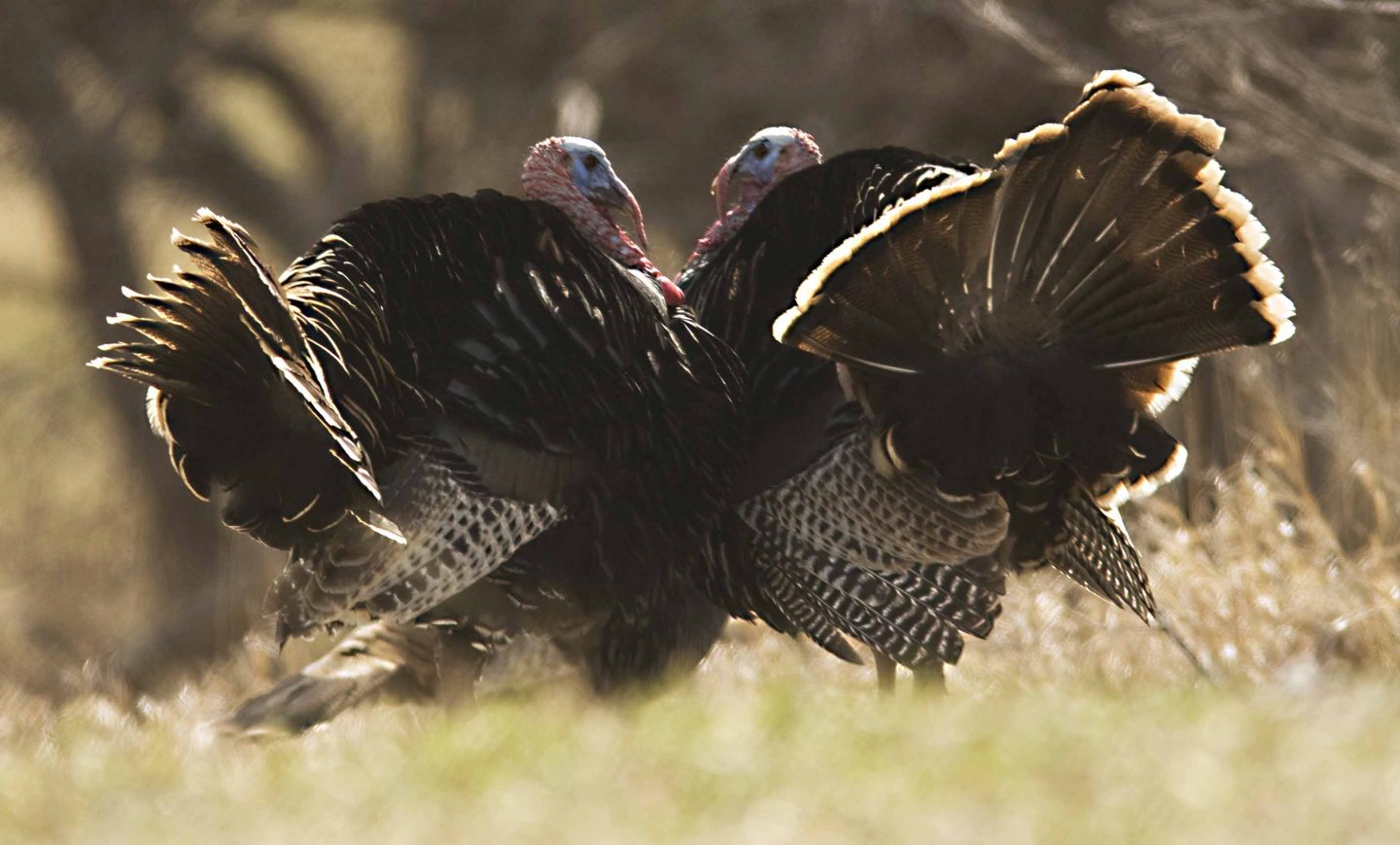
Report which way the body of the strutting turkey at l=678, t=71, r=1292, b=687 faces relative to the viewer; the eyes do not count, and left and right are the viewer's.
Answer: facing away from the viewer and to the left of the viewer

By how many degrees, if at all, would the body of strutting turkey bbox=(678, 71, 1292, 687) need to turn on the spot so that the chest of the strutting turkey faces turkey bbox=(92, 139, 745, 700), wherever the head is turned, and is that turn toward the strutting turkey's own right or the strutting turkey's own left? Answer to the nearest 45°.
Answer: approximately 45° to the strutting turkey's own left
